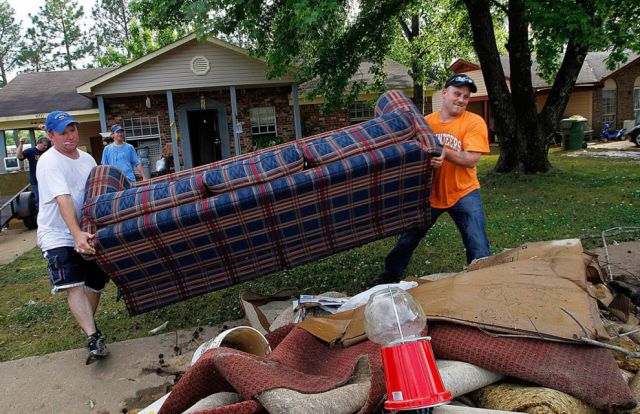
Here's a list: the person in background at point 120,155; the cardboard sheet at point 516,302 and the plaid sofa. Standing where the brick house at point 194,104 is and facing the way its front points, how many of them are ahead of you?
3

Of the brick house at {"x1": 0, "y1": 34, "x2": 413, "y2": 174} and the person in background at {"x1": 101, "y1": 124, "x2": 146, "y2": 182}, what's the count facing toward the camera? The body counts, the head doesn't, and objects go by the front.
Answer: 2

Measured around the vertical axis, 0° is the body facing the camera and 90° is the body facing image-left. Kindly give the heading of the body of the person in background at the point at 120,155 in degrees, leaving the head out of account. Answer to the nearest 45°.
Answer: approximately 0°

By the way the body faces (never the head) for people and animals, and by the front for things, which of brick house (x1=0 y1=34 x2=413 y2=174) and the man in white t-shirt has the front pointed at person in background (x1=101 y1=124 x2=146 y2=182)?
the brick house

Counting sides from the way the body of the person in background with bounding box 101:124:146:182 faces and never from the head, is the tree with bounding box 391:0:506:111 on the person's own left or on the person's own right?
on the person's own left

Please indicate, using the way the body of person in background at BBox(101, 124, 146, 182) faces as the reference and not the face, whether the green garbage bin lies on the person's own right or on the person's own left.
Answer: on the person's own left

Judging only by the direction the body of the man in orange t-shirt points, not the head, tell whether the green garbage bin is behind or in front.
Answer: behind

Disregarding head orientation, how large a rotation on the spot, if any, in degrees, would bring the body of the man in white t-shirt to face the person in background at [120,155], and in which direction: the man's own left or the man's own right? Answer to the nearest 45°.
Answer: approximately 135° to the man's own left

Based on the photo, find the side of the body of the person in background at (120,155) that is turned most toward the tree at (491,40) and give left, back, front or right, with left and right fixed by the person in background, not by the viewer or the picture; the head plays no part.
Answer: left

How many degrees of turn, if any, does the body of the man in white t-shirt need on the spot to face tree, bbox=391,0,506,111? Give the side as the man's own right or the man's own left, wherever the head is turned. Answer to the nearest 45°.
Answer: approximately 90° to the man's own left

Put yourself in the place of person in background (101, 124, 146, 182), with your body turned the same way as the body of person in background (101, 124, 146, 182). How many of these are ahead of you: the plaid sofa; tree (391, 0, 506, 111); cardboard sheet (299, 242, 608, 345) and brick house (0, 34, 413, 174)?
2

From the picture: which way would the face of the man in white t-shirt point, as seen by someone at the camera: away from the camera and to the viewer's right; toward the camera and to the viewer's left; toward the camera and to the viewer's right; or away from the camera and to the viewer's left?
toward the camera and to the viewer's right
